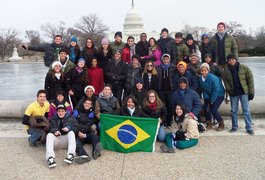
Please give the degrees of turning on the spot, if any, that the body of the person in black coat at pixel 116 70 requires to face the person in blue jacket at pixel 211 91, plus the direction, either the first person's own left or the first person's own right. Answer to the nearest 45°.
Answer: approximately 90° to the first person's own left

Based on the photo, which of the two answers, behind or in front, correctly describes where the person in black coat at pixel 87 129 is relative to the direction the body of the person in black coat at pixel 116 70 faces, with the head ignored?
in front

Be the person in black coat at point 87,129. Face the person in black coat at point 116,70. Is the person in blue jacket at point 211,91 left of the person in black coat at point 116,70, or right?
right

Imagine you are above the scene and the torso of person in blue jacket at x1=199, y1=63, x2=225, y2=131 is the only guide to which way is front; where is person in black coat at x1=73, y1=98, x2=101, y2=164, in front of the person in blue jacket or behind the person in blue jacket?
in front

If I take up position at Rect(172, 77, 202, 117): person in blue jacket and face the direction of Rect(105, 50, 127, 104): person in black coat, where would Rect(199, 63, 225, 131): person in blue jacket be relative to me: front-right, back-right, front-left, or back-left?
back-right

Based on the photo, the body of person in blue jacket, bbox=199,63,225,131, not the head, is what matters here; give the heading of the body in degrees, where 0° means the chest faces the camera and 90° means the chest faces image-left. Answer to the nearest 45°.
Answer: approximately 45°

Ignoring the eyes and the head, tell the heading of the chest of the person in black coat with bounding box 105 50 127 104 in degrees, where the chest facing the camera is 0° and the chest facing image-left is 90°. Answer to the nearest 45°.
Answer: approximately 0°

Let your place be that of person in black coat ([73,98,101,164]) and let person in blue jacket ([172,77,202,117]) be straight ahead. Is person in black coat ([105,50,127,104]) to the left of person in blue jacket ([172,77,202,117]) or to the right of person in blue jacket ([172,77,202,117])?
left

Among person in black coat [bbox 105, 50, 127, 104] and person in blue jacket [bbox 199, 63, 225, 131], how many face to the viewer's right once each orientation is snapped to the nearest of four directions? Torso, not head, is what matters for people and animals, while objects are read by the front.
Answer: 0

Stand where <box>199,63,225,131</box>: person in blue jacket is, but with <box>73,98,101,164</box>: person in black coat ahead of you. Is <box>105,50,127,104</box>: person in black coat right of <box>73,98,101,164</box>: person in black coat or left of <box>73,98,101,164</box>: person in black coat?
right

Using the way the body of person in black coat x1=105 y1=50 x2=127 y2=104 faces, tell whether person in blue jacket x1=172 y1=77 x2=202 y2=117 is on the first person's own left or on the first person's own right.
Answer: on the first person's own left

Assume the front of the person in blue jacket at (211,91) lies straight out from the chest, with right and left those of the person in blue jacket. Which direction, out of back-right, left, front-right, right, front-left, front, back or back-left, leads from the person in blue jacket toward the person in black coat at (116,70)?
front-right
